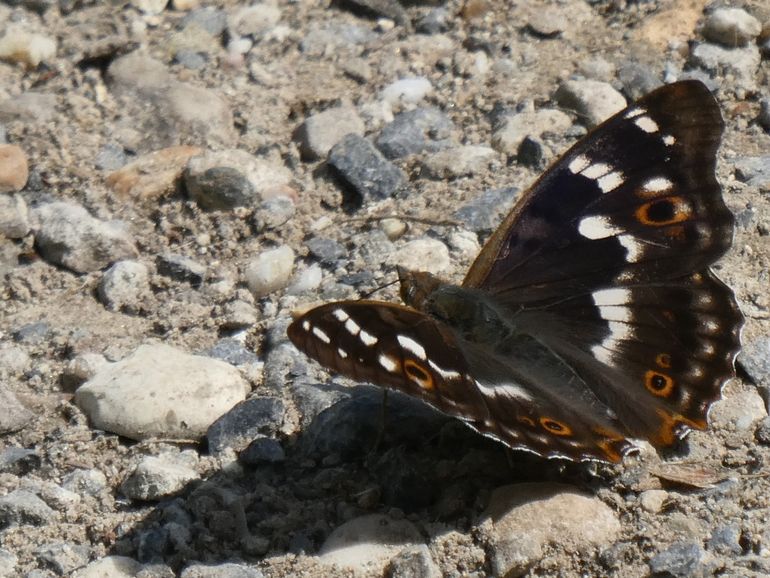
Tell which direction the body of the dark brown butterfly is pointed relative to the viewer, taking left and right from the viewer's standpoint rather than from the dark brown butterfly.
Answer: facing away from the viewer and to the left of the viewer

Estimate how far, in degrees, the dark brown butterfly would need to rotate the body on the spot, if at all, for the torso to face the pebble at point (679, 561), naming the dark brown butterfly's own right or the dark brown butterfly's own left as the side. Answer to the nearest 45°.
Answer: approximately 180°

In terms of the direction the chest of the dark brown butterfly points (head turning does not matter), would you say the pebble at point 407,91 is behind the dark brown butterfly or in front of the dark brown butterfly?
in front

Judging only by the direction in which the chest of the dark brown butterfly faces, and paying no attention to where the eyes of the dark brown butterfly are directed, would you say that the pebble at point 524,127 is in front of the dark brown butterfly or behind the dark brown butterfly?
in front

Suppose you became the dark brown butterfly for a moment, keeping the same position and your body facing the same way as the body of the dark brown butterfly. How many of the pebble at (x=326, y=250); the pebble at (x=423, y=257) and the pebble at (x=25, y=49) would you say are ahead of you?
3

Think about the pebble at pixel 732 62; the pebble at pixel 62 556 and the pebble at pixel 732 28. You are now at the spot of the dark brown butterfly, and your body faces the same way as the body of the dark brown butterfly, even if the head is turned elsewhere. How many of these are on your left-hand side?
1

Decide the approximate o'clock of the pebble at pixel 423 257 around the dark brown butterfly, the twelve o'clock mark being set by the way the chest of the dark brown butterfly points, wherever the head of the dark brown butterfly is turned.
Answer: The pebble is roughly at 12 o'clock from the dark brown butterfly.

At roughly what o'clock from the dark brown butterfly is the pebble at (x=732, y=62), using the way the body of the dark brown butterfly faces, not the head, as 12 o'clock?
The pebble is roughly at 2 o'clock from the dark brown butterfly.

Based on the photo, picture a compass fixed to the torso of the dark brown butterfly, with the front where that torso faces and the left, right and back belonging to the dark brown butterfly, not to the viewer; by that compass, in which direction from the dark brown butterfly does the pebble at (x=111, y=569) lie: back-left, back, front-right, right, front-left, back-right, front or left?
left

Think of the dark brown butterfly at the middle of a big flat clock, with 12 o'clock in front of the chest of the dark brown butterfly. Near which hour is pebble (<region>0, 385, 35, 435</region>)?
The pebble is roughly at 10 o'clock from the dark brown butterfly.

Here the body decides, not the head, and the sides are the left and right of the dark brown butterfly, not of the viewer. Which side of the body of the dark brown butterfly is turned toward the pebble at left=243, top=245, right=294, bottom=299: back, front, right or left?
front

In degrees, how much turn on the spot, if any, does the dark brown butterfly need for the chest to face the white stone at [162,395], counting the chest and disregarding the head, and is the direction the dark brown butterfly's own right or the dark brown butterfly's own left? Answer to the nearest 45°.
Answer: approximately 45° to the dark brown butterfly's own left

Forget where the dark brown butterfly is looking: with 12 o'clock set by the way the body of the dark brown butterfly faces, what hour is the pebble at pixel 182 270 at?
The pebble is roughly at 11 o'clock from the dark brown butterfly.

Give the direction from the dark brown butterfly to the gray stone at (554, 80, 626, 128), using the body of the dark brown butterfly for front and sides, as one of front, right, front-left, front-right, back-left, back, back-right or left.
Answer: front-right

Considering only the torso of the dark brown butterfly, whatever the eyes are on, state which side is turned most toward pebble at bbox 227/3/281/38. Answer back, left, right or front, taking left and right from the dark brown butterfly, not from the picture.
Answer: front
